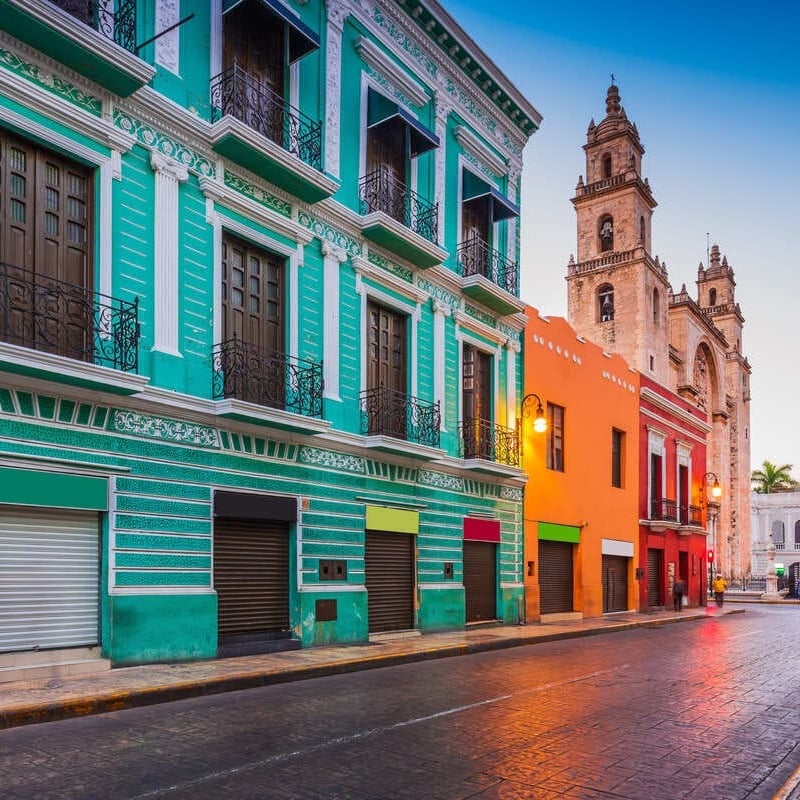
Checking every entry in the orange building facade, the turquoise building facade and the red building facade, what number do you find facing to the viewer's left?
0

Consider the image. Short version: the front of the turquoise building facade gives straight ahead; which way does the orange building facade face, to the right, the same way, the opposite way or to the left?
the same way

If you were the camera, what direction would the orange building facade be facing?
facing the viewer and to the right of the viewer

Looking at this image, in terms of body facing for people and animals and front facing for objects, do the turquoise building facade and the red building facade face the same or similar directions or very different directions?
same or similar directions

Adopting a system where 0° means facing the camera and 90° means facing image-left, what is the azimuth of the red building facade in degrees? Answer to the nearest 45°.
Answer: approximately 315°

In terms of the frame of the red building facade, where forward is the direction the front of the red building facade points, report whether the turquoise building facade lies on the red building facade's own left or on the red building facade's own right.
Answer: on the red building facade's own right

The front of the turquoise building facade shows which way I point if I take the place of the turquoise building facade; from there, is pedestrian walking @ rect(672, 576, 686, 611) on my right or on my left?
on my left

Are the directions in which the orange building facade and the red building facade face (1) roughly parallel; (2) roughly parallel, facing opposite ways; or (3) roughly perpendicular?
roughly parallel
